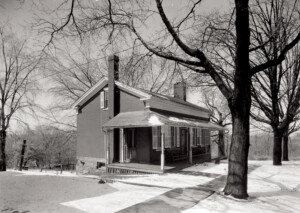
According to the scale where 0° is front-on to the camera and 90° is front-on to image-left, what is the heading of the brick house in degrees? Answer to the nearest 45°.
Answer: approximately 315°
